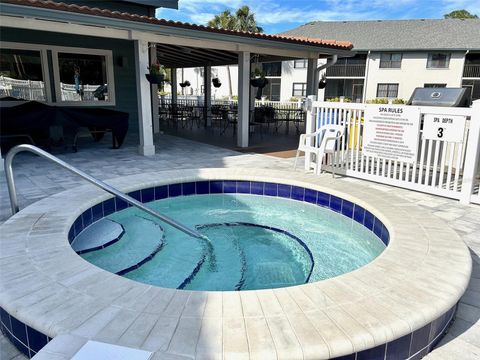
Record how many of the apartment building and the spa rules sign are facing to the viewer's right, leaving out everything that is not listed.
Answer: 0

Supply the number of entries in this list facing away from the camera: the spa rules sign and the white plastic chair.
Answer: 0

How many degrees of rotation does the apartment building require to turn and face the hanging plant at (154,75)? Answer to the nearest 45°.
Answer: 0° — it already faces it

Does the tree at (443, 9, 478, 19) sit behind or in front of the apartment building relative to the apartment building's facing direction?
behind

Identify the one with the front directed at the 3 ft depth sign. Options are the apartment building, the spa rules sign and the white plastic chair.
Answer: the apartment building

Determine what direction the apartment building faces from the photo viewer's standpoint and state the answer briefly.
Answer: facing the viewer

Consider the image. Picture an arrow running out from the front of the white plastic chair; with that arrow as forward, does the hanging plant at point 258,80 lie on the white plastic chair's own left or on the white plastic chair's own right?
on the white plastic chair's own right

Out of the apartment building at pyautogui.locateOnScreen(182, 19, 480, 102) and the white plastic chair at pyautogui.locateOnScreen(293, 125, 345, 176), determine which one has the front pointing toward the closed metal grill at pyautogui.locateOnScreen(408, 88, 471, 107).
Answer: the apartment building

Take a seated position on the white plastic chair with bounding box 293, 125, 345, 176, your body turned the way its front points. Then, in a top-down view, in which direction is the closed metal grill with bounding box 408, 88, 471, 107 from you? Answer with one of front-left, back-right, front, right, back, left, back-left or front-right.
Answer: back-left

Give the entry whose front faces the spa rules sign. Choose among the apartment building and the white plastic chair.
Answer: the apartment building

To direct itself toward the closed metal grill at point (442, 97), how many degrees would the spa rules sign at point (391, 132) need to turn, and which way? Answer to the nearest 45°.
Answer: approximately 180°

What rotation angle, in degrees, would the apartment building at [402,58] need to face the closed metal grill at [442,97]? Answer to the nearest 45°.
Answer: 0° — it already faces it

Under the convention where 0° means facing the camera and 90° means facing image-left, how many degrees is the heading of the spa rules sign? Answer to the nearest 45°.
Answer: approximately 45°

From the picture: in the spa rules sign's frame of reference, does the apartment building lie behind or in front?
behind

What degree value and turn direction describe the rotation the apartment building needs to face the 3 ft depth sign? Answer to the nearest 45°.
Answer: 0° — it already faces it

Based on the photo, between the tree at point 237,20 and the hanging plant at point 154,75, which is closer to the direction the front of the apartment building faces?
the hanging plant

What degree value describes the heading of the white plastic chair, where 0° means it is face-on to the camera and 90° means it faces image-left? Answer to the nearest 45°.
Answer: approximately 45°

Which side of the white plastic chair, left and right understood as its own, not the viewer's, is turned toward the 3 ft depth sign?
left

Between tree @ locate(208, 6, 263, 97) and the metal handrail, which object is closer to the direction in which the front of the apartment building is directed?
the metal handrail

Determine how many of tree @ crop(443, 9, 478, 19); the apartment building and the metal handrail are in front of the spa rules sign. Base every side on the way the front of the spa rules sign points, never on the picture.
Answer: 1
